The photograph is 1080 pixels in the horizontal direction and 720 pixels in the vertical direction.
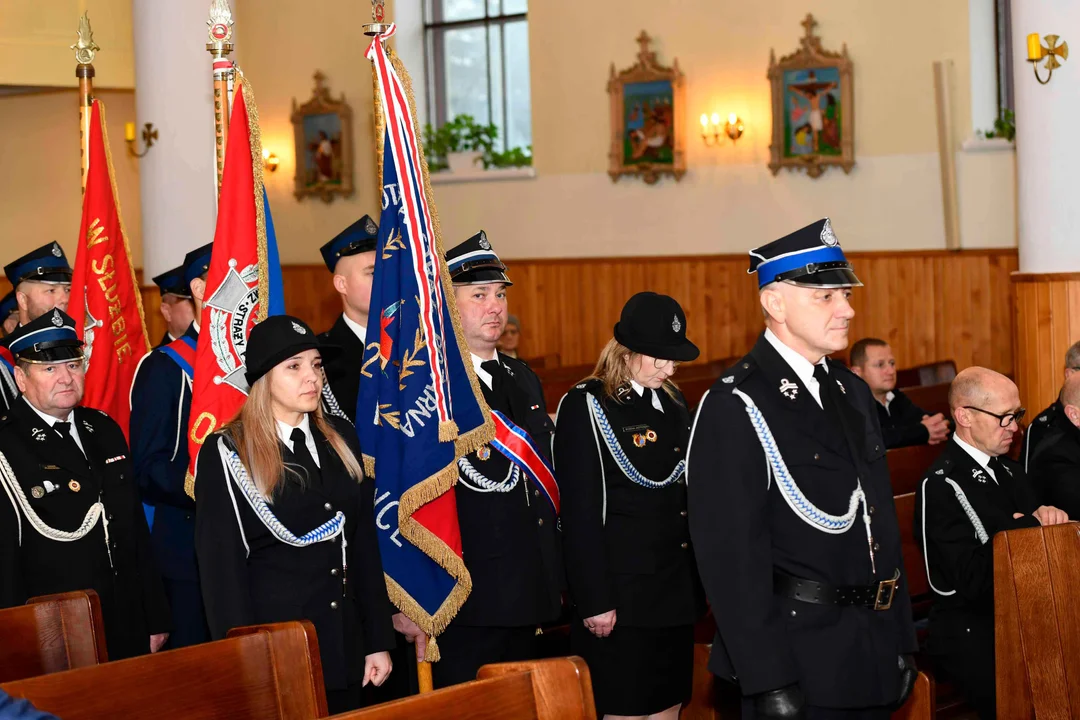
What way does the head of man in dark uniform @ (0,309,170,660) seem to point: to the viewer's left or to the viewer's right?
to the viewer's right

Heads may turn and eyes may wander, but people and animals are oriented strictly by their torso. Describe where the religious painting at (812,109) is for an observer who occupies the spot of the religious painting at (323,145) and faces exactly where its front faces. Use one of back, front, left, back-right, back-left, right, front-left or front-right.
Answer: front-left

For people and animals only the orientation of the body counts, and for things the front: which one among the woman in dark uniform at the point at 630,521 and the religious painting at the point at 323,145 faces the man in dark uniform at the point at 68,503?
the religious painting

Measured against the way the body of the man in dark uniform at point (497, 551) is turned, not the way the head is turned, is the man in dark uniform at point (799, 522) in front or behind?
in front

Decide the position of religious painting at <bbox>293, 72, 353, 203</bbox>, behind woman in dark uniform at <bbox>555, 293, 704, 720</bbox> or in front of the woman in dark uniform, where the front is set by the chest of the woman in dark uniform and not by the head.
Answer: behind

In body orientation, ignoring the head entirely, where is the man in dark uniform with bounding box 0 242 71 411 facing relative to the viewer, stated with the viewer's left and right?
facing the viewer and to the right of the viewer

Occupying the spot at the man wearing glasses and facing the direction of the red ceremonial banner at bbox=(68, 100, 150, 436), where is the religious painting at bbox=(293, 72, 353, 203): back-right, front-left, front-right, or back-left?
front-right

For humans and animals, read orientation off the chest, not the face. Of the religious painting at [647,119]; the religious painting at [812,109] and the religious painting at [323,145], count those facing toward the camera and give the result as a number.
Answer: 3

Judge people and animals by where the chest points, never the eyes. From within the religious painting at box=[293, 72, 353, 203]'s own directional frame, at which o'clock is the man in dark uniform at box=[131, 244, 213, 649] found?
The man in dark uniform is roughly at 12 o'clock from the religious painting.

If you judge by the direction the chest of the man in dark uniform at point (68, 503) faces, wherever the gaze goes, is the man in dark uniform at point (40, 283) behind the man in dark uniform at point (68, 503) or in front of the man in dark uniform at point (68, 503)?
behind
